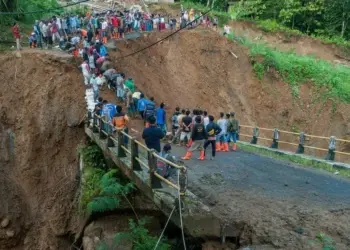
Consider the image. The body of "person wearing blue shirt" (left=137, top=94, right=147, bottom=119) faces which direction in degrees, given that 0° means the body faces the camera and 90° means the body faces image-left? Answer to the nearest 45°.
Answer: approximately 180°

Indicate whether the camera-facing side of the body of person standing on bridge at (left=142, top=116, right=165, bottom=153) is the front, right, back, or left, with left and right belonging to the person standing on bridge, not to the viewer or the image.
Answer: back

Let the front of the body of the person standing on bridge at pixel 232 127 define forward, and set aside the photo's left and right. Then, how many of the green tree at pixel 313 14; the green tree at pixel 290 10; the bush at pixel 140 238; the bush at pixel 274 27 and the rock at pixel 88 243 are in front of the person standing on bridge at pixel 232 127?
3

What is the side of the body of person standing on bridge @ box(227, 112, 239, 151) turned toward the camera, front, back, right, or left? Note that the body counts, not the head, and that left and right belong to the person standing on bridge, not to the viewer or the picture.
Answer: back

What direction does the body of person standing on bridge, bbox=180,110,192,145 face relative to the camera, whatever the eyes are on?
away from the camera
